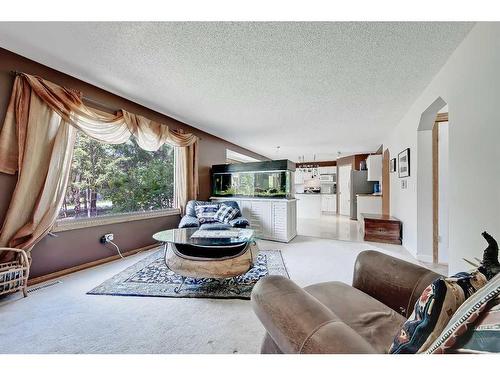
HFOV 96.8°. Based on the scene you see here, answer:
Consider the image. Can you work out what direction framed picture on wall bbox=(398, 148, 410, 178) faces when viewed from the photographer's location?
facing the viewer and to the left of the viewer

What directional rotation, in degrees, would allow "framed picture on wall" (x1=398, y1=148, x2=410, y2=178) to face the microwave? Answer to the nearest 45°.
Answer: approximately 90° to its right

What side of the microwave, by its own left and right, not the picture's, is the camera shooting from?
front

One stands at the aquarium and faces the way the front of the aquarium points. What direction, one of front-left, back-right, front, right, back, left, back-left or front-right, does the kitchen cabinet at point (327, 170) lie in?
back-left

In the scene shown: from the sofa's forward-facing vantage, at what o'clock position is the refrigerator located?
The refrigerator is roughly at 8 o'clock from the sofa.

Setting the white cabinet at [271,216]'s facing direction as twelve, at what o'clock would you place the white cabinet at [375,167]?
the white cabinet at [375,167] is roughly at 8 o'clock from the white cabinet at [271,216].

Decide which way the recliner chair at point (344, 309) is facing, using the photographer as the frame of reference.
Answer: facing away from the viewer and to the left of the viewer

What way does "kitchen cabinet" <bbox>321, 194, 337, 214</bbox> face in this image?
toward the camera

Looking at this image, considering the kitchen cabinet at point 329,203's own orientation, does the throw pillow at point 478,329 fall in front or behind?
in front

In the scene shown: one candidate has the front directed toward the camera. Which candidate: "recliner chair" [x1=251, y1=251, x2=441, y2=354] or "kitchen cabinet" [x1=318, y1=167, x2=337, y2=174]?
the kitchen cabinet

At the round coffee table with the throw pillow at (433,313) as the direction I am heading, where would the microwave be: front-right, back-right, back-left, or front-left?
back-left

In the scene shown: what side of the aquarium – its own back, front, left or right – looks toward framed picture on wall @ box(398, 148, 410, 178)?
left

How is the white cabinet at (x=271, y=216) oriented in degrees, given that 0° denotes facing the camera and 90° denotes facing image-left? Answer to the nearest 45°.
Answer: approximately 0°

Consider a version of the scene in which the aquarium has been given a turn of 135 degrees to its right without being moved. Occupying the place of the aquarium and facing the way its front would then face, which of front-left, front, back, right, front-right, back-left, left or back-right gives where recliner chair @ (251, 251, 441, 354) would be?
back-left

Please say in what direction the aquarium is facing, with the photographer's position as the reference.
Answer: facing the viewer

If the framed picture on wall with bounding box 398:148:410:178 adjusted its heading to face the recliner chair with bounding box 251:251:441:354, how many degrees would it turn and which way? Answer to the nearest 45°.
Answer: approximately 45° to its left
